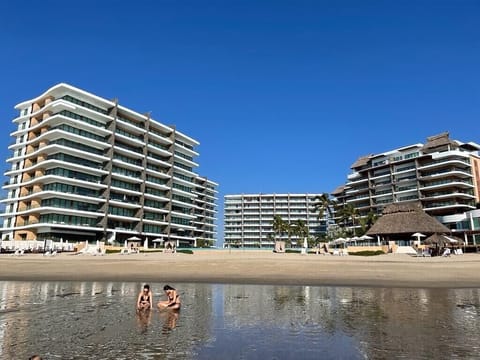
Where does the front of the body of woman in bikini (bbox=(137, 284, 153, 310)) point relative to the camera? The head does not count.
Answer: toward the camera

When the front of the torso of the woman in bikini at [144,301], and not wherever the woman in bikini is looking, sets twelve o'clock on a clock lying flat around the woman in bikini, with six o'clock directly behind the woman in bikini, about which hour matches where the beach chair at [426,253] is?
The beach chair is roughly at 8 o'clock from the woman in bikini.
